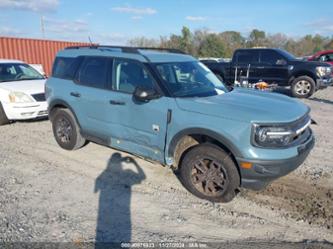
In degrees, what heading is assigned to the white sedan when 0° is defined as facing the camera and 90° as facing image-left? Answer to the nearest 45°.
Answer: approximately 315°

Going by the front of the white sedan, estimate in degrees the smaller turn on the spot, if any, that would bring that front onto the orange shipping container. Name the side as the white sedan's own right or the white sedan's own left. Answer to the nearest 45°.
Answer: approximately 135° to the white sedan's own left

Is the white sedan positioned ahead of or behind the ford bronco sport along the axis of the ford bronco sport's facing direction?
behind

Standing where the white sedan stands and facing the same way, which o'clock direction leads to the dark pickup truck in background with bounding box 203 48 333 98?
The dark pickup truck in background is roughly at 10 o'clock from the white sedan.

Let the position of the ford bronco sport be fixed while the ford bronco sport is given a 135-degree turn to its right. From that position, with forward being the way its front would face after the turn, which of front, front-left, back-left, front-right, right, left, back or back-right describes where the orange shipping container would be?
front-right

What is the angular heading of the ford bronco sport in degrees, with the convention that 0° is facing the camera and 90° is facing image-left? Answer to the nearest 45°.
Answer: approximately 315°
